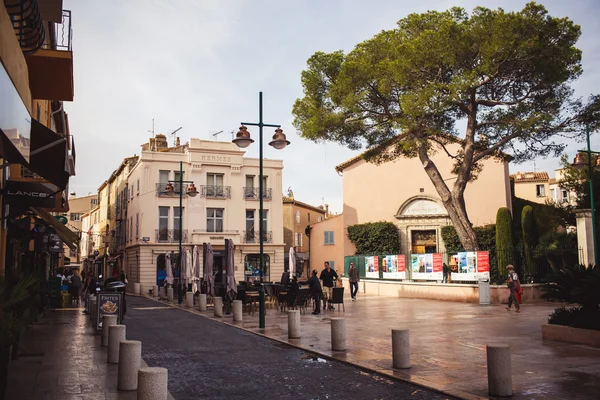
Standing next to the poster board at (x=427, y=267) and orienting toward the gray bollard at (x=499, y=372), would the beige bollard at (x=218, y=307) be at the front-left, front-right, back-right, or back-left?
front-right

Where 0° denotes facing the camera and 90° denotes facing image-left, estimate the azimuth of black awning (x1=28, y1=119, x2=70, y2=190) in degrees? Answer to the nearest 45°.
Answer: approximately 270°

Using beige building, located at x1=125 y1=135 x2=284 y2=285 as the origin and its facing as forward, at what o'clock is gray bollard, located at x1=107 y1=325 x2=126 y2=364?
The gray bollard is roughly at 12 o'clock from the beige building.

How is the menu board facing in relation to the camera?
toward the camera

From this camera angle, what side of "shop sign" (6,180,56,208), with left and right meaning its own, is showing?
front

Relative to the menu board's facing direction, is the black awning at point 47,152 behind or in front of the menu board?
in front

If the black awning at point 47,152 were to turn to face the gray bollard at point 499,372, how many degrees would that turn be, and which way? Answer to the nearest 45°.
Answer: approximately 45° to its right

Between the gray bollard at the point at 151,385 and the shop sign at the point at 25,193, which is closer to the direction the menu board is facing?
the gray bollard

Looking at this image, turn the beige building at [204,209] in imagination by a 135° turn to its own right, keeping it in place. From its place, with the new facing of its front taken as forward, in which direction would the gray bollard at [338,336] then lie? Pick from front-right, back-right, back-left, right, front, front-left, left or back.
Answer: back-left

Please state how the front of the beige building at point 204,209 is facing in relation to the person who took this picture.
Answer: facing the viewer

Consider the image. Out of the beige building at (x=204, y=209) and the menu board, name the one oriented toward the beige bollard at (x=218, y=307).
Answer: the beige building

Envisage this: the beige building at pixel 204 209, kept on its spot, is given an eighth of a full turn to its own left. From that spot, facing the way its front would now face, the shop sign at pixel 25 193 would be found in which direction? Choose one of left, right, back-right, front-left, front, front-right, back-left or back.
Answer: front-right

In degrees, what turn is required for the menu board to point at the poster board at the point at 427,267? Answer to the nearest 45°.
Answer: approximately 135° to its left
